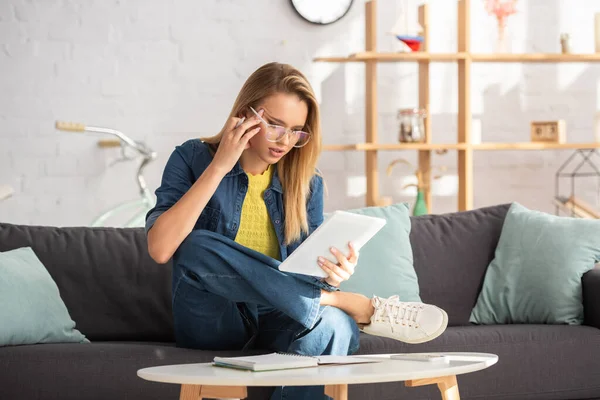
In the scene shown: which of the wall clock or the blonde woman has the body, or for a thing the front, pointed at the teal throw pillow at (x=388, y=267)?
the wall clock

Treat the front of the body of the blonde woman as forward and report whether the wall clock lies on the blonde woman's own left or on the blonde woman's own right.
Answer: on the blonde woman's own left

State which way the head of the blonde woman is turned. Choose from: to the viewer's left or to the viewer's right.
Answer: to the viewer's right

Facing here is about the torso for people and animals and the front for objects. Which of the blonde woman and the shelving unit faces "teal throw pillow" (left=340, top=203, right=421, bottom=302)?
the shelving unit

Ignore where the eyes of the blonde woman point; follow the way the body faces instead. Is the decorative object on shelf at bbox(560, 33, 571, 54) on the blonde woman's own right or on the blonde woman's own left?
on the blonde woman's own left

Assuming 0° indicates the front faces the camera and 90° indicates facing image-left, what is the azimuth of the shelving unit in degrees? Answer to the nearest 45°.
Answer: approximately 0°

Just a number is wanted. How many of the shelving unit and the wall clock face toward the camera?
2

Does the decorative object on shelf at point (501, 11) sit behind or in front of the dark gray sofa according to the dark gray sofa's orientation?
behind

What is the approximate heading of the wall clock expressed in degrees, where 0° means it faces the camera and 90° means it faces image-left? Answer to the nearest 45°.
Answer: approximately 0°

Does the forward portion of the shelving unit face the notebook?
yes
